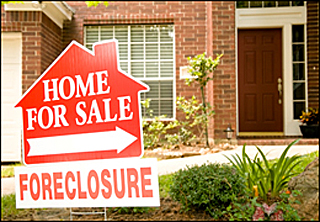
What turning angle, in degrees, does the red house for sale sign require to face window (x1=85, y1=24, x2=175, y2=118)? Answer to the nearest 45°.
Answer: approximately 180°

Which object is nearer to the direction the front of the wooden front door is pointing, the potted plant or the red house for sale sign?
the red house for sale sign

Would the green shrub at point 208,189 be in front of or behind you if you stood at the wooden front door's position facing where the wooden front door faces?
in front

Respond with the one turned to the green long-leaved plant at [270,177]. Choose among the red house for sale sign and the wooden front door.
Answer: the wooden front door

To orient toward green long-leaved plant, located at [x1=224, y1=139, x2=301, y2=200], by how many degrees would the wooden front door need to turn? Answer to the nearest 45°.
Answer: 0° — it already faces it

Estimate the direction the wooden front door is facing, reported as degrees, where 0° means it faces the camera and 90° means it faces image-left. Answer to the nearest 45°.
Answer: approximately 0°

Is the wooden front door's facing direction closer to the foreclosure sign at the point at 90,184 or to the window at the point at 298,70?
the foreclosure sign

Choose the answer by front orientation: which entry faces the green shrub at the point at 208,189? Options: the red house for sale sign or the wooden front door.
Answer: the wooden front door

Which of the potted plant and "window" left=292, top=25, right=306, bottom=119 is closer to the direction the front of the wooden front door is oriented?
the potted plant

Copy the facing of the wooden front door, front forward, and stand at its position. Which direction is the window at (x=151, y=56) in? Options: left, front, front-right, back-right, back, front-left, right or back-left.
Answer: right

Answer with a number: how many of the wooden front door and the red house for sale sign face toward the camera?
2

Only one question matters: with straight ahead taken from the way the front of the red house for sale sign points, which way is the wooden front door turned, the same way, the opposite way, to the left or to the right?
the same way

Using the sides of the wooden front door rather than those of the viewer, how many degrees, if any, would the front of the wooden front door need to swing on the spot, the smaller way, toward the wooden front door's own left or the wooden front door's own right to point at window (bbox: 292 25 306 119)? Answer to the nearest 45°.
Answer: approximately 90° to the wooden front door's own left

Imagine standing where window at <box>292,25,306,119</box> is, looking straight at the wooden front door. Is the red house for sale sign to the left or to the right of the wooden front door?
left

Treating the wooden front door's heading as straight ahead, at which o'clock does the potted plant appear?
The potted plant is roughly at 10 o'clock from the wooden front door.

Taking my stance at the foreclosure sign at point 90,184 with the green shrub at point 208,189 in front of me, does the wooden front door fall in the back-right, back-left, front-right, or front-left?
front-left
